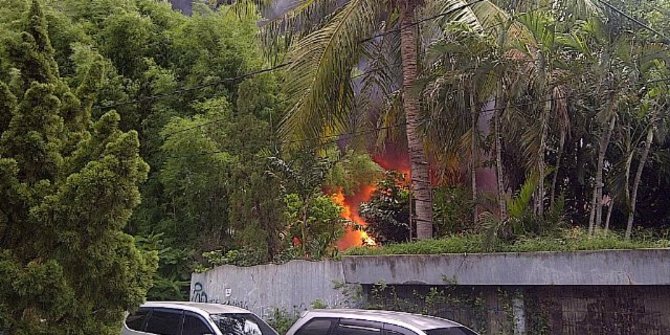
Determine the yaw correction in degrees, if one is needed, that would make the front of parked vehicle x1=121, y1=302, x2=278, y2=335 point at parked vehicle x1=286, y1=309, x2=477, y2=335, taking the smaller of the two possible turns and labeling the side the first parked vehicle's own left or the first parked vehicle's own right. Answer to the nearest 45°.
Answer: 0° — it already faces it

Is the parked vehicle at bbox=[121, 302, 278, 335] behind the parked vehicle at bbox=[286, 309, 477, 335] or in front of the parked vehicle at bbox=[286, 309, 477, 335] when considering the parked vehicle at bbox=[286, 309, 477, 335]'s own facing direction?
behind

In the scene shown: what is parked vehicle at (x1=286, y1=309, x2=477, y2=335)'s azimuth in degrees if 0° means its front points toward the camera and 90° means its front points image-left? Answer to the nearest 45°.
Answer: approximately 315°

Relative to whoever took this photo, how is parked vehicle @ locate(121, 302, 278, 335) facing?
facing the viewer and to the right of the viewer

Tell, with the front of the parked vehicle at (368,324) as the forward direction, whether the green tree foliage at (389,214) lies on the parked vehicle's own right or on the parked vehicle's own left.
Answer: on the parked vehicle's own left

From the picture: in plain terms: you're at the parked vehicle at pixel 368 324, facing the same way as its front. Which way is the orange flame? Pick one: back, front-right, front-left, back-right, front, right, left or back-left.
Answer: back-left

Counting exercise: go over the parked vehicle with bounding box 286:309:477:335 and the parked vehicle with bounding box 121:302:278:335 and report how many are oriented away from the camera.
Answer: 0
